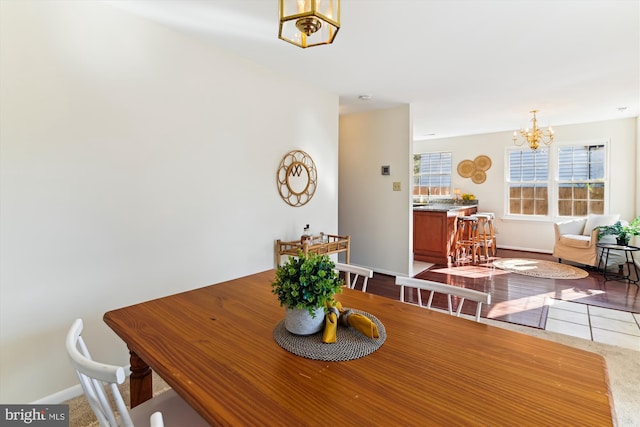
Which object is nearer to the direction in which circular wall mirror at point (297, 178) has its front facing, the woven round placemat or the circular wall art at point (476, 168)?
the woven round placemat

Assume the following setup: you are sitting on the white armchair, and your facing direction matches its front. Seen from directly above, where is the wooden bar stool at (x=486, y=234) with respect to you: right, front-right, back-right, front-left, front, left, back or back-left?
front-right

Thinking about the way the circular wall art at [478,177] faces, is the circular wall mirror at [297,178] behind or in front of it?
in front

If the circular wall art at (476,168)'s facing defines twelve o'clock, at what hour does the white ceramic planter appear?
The white ceramic planter is roughly at 12 o'clock from the circular wall art.

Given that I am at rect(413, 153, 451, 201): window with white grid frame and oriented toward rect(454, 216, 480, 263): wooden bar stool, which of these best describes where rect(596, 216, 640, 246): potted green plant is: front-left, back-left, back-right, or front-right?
front-left

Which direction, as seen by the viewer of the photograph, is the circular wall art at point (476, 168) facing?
facing the viewer

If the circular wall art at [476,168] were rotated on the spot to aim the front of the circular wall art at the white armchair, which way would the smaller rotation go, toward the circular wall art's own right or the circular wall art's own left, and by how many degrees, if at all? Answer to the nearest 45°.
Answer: approximately 45° to the circular wall art's own left

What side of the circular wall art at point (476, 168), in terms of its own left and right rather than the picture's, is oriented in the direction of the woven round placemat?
front

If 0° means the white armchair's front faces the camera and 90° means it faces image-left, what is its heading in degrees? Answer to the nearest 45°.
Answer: approximately 45°

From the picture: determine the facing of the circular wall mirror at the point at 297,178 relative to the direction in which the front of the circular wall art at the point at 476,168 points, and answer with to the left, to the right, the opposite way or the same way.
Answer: to the left

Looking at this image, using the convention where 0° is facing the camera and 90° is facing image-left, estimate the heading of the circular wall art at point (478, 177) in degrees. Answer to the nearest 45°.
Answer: approximately 0°

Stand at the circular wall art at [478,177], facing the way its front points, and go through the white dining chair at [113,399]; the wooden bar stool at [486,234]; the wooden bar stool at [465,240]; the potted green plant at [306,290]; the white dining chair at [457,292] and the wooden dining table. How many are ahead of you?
6

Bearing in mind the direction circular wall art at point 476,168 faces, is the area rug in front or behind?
in front

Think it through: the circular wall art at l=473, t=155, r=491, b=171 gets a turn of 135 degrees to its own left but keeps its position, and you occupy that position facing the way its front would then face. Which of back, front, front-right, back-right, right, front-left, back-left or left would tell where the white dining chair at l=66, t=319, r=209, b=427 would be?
back-right

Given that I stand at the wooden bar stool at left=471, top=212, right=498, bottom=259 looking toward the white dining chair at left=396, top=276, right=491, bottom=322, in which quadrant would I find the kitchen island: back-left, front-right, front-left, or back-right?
front-right

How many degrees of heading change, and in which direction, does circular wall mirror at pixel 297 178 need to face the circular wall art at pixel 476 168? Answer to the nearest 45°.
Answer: approximately 90° to its left

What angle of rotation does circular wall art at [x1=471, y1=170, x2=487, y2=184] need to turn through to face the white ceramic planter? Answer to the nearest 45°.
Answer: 0° — it already faces it

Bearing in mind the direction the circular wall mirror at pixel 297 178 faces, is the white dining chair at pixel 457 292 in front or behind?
in front
